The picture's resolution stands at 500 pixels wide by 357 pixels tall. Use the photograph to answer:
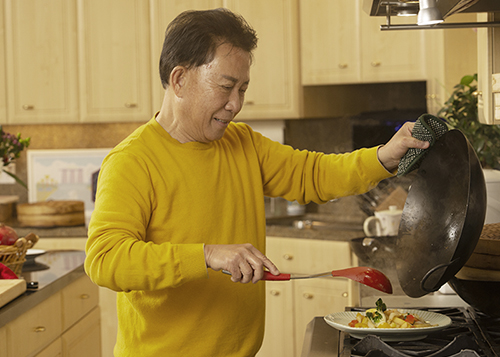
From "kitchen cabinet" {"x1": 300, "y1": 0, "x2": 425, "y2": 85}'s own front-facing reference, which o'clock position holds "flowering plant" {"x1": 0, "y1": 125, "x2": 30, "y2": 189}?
The flowering plant is roughly at 2 o'clock from the kitchen cabinet.

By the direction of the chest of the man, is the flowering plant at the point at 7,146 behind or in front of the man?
behind

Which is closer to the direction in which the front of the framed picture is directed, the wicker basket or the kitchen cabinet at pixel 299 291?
the wicker basket

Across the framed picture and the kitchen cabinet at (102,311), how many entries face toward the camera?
2

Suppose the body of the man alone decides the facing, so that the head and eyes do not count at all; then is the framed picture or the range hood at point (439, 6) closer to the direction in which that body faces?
the range hood

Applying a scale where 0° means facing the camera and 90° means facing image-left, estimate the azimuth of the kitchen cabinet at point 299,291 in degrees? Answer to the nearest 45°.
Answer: approximately 0°
